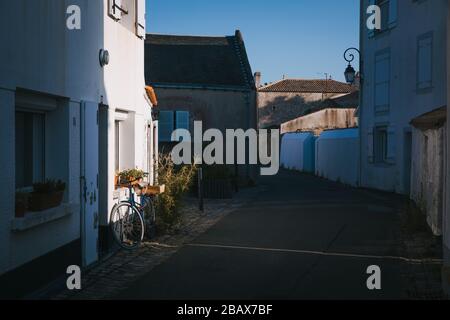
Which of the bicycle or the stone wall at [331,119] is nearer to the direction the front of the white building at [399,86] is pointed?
the bicycle

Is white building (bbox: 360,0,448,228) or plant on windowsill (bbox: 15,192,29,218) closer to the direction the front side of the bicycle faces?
the plant on windowsill

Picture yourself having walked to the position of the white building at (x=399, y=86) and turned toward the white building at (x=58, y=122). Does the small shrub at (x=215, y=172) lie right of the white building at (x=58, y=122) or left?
right

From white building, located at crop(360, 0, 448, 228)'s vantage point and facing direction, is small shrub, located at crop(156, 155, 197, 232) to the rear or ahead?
ahead

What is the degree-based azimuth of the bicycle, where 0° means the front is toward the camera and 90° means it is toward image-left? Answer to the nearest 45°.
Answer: approximately 45°

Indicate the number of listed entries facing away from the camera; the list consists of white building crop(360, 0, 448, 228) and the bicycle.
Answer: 0

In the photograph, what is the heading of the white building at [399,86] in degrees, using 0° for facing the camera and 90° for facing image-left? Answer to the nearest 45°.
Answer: approximately 45°

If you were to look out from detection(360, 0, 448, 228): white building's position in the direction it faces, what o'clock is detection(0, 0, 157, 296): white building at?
detection(0, 0, 157, 296): white building is roughly at 11 o'clock from detection(360, 0, 448, 228): white building.

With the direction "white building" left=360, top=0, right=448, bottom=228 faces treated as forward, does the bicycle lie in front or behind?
in front
